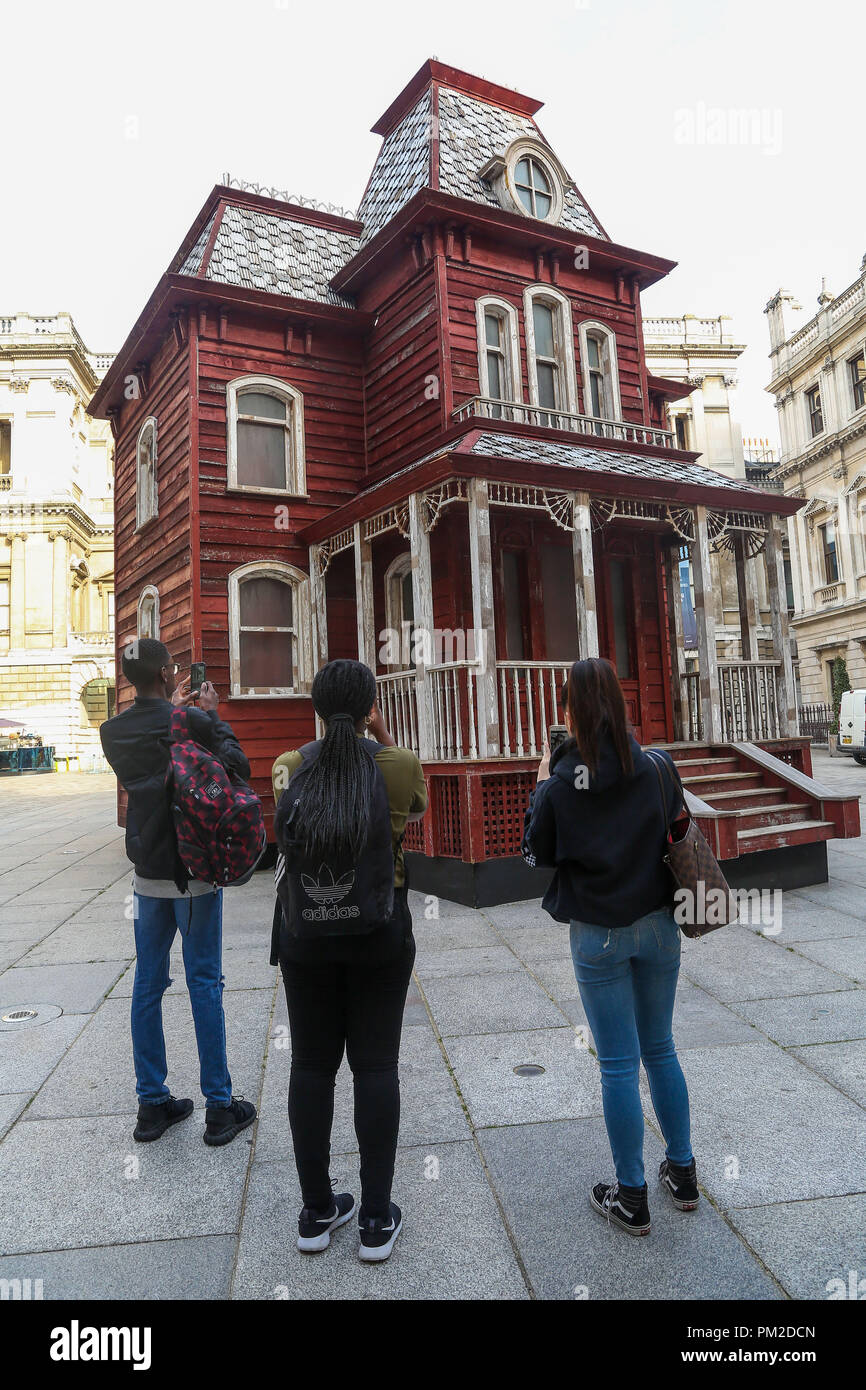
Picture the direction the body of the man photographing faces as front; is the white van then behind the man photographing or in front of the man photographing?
in front

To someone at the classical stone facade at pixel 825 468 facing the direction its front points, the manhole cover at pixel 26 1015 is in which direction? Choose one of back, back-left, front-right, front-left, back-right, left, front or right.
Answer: front-left

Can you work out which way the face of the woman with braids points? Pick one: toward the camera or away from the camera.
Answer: away from the camera

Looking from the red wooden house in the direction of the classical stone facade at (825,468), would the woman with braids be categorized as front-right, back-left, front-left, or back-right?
back-right

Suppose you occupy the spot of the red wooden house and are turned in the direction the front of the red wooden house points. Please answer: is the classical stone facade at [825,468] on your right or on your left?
on your left

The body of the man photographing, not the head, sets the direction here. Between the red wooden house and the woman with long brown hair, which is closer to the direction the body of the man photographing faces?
the red wooden house

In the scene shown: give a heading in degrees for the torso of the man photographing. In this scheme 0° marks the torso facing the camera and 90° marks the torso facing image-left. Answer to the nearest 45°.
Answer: approximately 225°

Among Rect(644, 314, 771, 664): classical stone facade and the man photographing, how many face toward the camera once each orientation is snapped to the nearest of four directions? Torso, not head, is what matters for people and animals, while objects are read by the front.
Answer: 1

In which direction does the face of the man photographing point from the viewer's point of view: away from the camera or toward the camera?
away from the camera
